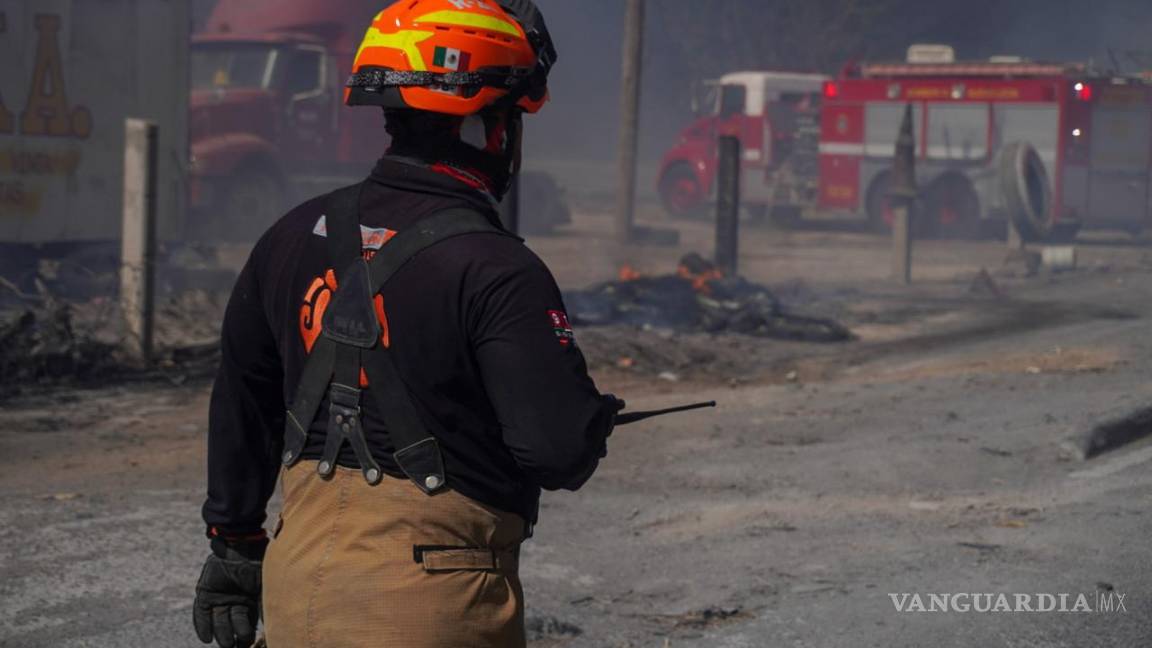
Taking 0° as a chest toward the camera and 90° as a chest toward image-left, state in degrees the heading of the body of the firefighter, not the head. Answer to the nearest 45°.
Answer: approximately 225°

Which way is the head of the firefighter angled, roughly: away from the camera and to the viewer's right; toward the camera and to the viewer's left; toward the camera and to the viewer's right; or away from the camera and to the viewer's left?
away from the camera and to the viewer's right

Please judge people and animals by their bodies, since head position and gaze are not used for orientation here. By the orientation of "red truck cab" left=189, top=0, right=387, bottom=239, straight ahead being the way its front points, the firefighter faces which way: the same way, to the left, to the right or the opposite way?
the opposite way

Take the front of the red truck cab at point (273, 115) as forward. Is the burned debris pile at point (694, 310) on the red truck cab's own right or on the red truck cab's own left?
on the red truck cab's own left

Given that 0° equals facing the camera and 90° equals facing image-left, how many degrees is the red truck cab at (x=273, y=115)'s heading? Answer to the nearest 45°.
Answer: approximately 45°

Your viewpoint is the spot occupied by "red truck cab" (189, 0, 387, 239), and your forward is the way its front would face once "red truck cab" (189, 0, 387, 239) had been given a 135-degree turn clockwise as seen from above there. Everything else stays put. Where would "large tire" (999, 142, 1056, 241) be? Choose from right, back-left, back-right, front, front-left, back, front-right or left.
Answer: right

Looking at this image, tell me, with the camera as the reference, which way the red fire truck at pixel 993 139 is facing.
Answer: facing away from the viewer and to the left of the viewer
